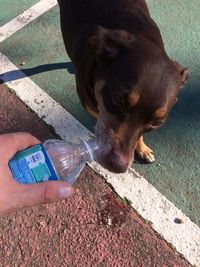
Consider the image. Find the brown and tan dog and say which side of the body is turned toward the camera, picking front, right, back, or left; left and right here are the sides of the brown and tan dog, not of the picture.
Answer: front
